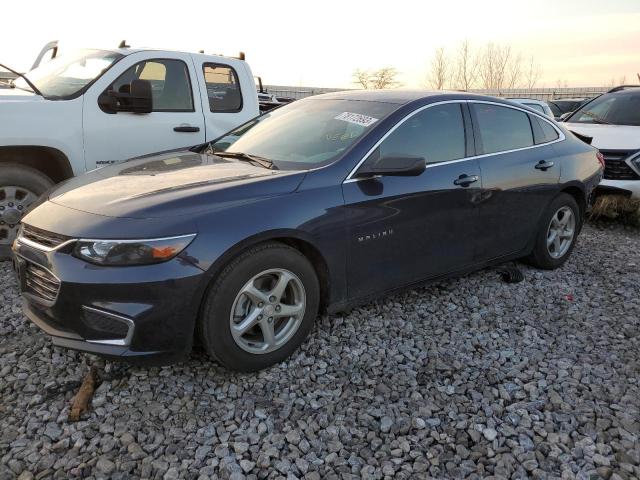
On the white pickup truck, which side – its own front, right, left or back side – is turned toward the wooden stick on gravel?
left

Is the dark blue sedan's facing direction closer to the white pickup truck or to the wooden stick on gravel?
the wooden stick on gravel

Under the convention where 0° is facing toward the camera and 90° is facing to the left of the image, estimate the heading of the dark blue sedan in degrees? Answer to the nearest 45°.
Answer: approximately 45°

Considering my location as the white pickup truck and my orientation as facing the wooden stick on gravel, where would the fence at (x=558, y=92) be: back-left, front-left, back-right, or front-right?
back-left

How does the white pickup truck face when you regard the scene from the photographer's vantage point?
facing to the left of the viewer

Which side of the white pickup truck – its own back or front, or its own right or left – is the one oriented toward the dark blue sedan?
left

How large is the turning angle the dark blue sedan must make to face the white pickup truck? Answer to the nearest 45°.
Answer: approximately 90° to its right

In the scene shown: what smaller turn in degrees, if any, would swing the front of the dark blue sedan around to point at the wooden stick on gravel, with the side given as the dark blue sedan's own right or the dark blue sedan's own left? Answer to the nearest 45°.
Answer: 0° — it already faces it
